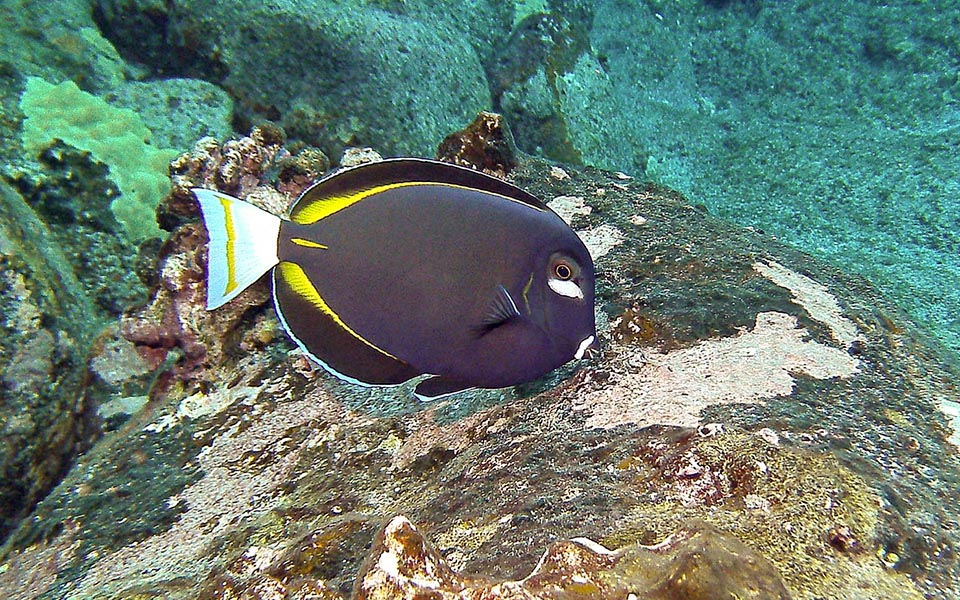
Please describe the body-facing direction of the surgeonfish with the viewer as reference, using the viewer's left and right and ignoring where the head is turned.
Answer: facing to the right of the viewer

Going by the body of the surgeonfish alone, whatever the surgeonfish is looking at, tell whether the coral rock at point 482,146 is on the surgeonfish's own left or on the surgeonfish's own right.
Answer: on the surgeonfish's own left

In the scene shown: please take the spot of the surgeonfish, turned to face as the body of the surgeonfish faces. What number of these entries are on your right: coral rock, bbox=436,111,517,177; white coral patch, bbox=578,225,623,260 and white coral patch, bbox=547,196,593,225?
0

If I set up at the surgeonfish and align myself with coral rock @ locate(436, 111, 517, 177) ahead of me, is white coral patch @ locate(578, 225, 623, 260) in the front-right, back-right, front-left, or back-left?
front-right

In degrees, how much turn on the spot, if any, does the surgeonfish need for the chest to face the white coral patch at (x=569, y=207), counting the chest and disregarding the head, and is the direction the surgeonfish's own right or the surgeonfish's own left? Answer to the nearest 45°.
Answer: approximately 45° to the surgeonfish's own left

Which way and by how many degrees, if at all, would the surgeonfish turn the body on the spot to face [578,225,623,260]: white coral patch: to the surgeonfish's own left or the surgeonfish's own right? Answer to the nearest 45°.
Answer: approximately 45° to the surgeonfish's own left
